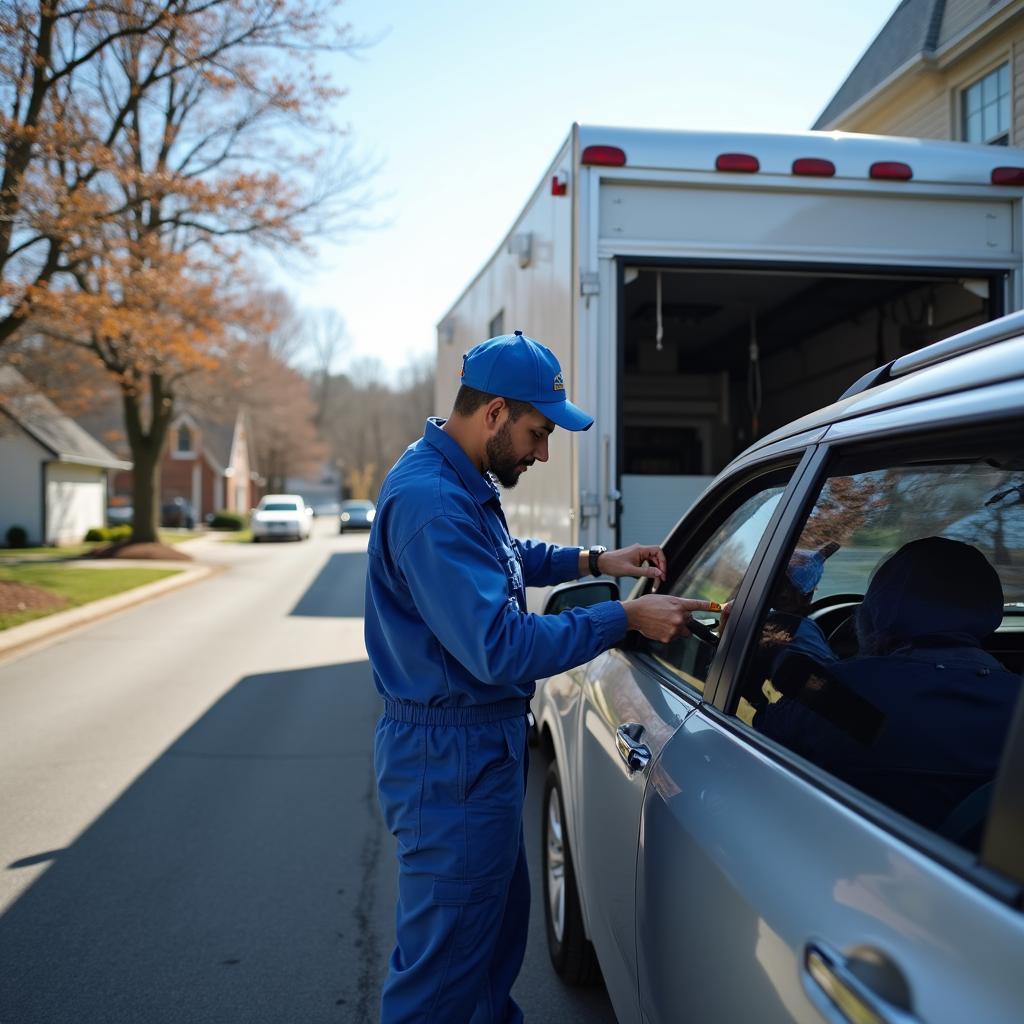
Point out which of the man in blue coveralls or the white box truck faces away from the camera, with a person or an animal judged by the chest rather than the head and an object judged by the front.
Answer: the white box truck

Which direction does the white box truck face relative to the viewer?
away from the camera

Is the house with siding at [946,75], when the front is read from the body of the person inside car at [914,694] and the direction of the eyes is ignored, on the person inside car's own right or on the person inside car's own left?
on the person inside car's own right

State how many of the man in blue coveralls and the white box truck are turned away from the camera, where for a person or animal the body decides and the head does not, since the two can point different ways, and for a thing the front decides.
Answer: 1

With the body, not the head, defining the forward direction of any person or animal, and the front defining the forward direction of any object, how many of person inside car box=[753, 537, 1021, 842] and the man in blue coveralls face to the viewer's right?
1

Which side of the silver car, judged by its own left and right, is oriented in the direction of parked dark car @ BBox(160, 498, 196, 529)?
front

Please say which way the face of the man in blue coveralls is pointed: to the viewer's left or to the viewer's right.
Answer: to the viewer's right

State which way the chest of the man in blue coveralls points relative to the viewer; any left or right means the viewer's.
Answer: facing to the right of the viewer

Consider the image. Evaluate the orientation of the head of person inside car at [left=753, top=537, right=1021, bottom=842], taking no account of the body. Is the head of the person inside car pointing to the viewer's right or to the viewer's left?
to the viewer's left

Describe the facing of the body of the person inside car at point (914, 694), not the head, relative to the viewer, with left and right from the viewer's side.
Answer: facing away from the viewer and to the left of the viewer

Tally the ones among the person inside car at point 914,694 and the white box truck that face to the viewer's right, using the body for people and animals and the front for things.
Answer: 0
